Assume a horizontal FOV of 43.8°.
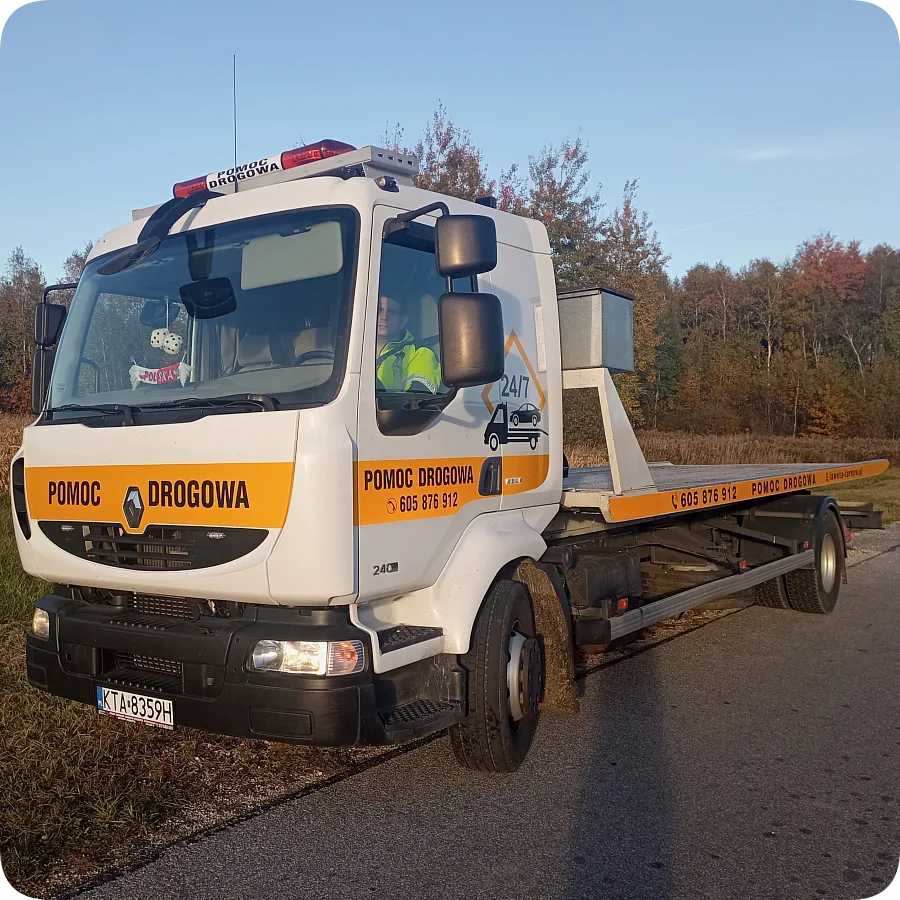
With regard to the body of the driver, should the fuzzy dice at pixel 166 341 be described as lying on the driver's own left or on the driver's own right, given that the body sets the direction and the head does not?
on the driver's own right

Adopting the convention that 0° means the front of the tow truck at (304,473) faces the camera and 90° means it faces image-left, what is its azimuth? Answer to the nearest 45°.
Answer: approximately 45°

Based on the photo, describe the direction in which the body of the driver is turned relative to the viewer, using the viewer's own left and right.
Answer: facing the viewer and to the left of the viewer
